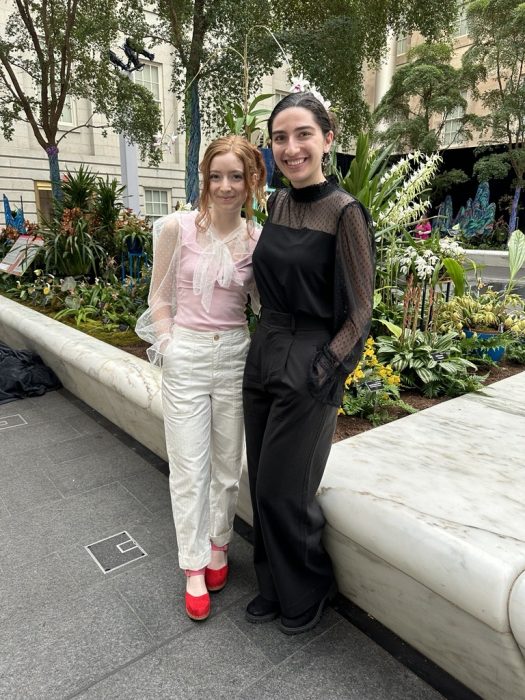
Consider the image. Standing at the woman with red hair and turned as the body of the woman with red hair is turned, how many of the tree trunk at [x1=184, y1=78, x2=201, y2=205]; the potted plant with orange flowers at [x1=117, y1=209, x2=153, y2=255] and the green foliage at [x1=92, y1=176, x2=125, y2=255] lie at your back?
3

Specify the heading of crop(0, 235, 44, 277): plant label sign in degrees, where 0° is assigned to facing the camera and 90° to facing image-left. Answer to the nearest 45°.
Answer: approximately 45°

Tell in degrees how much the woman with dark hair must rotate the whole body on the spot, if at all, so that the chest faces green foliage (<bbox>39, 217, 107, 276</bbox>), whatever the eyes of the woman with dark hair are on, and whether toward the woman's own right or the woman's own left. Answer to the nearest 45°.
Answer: approximately 90° to the woman's own right

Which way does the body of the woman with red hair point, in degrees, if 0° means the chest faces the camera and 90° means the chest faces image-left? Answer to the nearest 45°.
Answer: approximately 0°

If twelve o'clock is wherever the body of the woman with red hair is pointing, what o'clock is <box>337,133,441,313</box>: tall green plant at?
The tall green plant is roughly at 7 o'clock from the woman with red hair.

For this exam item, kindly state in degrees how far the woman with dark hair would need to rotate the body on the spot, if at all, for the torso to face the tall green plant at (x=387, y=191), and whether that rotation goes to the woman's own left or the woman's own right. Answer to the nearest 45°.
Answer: approximately 135° to the woman's own right

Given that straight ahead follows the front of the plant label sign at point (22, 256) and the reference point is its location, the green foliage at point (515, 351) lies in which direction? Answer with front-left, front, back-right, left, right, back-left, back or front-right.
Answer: left

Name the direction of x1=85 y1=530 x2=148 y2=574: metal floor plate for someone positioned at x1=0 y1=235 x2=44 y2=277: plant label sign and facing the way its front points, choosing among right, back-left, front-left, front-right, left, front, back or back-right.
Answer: front-left

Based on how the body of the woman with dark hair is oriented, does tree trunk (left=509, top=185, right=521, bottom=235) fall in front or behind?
behind
